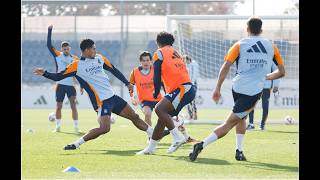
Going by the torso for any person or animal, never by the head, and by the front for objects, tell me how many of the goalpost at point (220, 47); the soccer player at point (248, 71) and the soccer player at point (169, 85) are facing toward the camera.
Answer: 1

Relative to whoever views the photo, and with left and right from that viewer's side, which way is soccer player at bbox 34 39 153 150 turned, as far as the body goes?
facing the viewer and to the right of the viewer

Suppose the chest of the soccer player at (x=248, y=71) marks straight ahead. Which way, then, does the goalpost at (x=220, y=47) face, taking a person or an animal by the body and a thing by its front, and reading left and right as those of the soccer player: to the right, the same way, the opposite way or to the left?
the opposite way

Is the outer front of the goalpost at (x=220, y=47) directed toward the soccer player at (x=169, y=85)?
yes

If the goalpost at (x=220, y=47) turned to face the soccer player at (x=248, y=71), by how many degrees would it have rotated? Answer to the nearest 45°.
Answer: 0° — it already faces them

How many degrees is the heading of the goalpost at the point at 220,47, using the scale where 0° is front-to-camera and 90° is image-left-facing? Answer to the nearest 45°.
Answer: approximately 0°

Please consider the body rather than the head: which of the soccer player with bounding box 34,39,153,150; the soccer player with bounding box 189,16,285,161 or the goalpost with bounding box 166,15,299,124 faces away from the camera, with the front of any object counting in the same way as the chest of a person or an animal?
the soccer player with bounding box 189,16,285,161

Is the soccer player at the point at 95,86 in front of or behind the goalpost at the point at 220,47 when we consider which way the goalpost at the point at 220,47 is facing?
in front

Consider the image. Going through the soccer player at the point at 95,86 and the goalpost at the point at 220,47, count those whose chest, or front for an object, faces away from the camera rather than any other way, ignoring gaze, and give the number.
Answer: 0

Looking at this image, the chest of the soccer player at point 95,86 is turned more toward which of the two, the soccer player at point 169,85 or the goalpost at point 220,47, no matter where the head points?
the soccer player

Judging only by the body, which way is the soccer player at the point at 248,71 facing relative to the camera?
away from the camera
